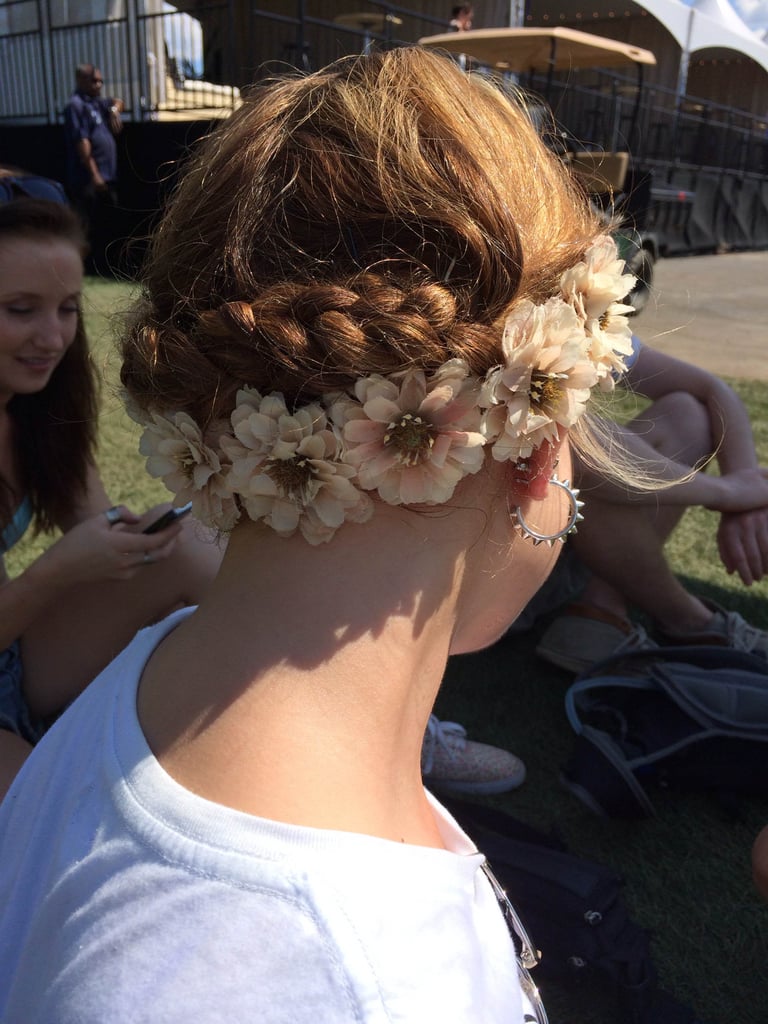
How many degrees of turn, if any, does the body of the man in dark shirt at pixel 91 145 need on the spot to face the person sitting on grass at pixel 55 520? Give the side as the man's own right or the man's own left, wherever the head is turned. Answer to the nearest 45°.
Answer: approximately 45° to the man's own right

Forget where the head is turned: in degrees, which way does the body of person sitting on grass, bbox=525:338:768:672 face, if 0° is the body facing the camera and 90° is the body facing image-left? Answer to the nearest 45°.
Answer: approximately 315°

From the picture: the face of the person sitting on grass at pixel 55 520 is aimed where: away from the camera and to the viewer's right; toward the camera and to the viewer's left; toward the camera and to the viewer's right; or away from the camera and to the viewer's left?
toward the camera and to the viewer's right

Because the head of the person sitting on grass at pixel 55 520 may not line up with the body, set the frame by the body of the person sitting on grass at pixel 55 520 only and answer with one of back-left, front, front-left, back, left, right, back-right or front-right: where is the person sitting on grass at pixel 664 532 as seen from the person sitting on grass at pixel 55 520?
front-left

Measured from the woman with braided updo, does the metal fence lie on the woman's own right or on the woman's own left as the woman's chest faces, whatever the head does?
on the woman's own left

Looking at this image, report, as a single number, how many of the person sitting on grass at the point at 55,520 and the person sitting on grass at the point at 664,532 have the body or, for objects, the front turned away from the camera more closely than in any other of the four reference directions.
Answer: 0

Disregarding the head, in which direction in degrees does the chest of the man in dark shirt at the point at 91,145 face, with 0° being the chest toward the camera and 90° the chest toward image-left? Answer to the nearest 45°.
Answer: approximately 315°

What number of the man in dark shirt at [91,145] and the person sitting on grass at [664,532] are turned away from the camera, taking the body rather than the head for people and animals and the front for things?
0

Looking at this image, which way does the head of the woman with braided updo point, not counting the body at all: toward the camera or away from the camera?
away from the camera

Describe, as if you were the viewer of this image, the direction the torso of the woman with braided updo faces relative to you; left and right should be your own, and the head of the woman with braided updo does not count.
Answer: facing away from the viewer and to the right of the viewer

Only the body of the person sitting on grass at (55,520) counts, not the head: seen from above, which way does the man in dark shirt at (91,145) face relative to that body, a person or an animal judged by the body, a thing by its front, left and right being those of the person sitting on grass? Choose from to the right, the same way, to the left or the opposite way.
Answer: the same way

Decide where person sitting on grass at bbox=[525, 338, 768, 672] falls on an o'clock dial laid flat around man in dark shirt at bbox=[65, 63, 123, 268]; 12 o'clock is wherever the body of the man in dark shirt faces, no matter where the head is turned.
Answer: The person sitting on grass is roughly at 1 o'clock from the man in dark shirt.

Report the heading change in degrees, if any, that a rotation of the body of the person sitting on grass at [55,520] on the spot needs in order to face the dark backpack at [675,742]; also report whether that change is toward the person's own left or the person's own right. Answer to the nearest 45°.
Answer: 0° — they already face it

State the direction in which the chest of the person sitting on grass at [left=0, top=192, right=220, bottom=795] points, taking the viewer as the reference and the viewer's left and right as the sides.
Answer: facing the viewer and to the right of the viewer
